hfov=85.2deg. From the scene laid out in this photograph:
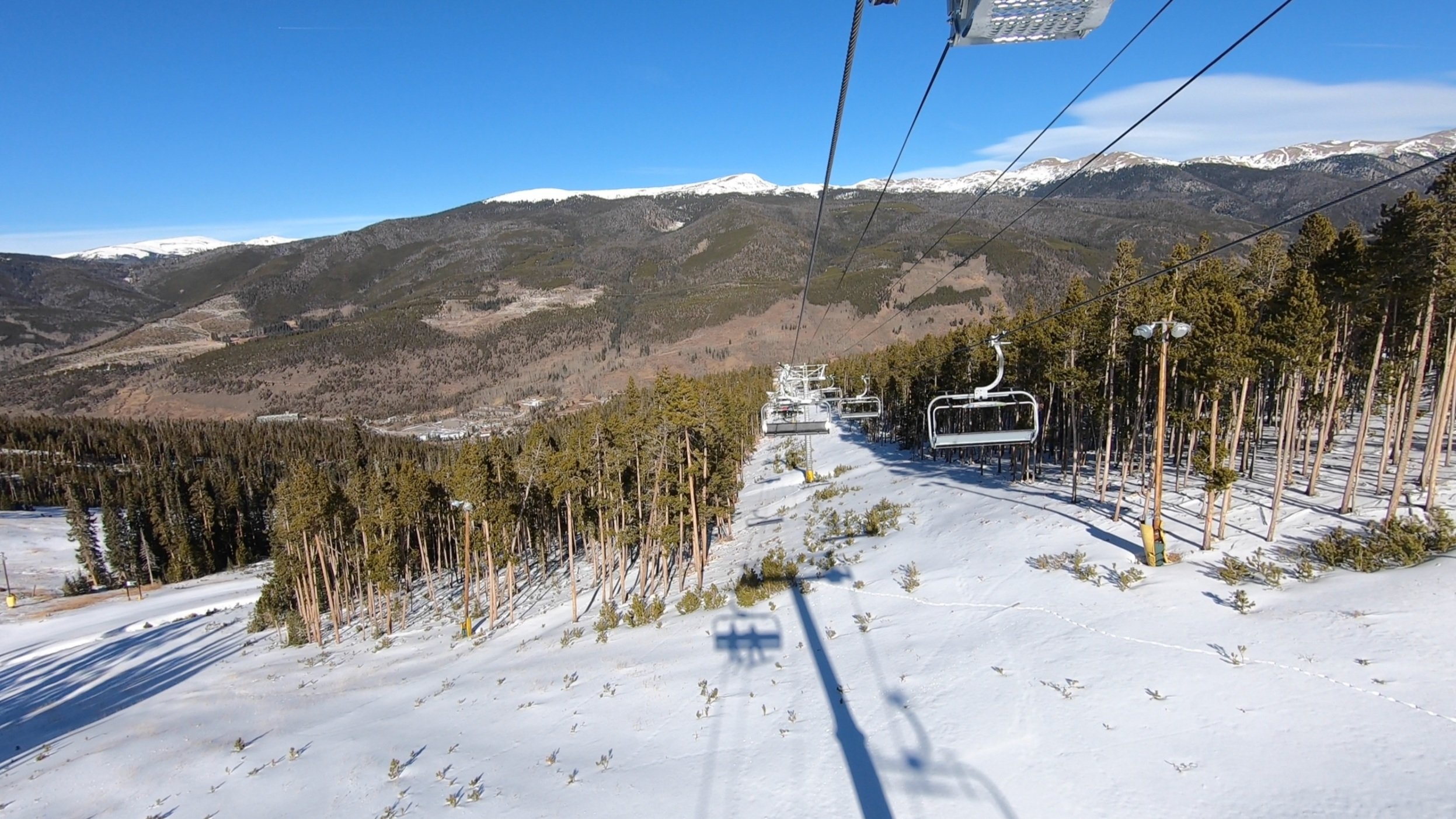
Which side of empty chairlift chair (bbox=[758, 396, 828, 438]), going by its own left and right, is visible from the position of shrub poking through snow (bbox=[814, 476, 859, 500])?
back

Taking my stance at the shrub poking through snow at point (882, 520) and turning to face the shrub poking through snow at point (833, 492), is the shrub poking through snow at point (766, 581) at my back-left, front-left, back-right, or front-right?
back-left
